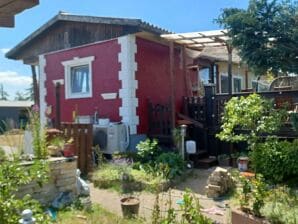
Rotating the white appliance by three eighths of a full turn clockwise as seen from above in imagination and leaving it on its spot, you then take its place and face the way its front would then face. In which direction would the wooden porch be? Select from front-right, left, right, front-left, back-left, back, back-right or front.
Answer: right

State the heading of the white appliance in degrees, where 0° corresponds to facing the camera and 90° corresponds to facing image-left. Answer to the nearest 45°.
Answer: approximately 45°

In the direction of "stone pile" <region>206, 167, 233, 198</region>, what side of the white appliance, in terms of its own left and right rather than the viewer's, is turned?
left

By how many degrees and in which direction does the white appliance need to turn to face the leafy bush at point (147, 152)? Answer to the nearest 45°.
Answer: approximately 90° to its left

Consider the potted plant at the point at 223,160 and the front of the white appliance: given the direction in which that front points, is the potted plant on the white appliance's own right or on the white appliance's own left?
on the white appliance's own left
